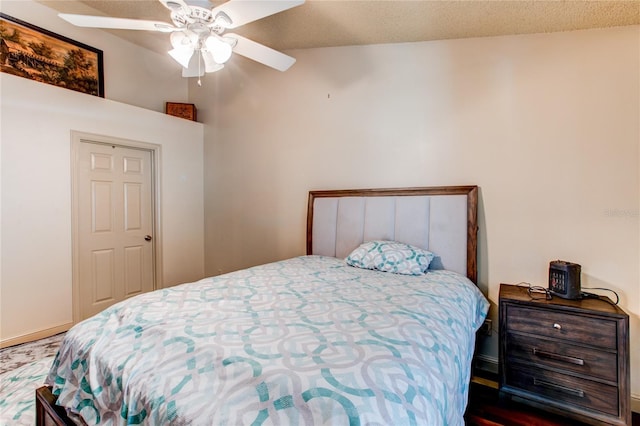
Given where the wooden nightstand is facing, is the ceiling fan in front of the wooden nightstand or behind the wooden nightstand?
in front

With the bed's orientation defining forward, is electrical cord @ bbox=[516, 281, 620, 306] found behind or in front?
behind

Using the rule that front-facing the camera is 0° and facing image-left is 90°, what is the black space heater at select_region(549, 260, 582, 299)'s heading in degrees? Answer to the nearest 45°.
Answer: approximately 45°

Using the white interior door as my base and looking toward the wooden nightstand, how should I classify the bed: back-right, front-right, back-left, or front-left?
front-right

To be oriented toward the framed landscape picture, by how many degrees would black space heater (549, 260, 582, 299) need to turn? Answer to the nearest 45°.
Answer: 0° — it already faces it

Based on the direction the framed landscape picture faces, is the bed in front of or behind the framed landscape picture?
in front

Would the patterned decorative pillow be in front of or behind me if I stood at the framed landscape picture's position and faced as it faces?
in front

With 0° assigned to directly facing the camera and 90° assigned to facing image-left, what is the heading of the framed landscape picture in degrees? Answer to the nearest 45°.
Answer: approximately 315°

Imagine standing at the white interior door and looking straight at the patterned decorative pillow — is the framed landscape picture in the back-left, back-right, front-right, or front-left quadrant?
back-right

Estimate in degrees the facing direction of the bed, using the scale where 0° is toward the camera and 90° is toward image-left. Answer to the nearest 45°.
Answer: approximately 45°

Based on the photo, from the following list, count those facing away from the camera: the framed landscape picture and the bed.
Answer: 0
